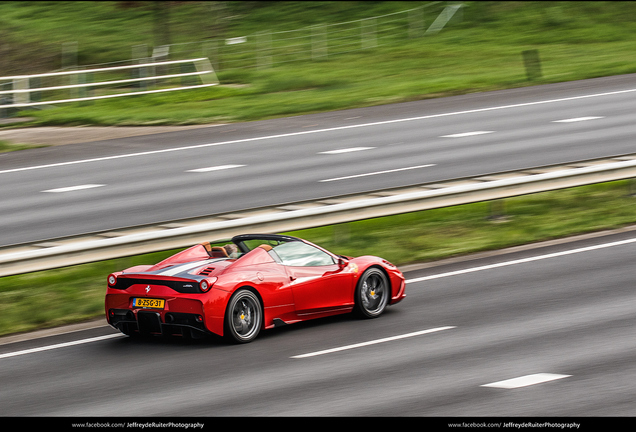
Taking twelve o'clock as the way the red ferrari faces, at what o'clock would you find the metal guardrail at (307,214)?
The metal guardrail is roughly at 11 o'clock from the red ferrari.

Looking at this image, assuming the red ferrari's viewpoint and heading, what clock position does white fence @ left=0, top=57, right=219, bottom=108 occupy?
The white fence is roughly at 10 o'clock from the red ferrari.

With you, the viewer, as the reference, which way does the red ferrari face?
facing away from the viewer and to the right of the viewer

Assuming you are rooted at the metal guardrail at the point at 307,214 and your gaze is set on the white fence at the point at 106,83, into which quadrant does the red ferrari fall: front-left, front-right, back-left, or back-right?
back-left
